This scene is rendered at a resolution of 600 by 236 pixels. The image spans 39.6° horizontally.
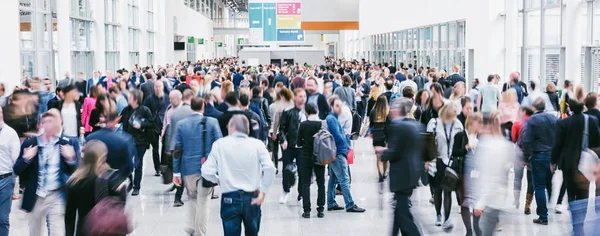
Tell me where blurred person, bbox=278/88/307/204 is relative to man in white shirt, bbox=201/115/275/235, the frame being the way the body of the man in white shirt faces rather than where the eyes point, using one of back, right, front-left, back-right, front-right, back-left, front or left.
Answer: front

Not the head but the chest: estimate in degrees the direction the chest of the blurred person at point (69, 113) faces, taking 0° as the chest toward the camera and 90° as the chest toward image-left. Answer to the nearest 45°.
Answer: approximately 0°

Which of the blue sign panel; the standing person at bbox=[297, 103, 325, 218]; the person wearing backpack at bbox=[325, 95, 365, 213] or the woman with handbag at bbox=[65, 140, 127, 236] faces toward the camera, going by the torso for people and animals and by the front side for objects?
the blue sign panel

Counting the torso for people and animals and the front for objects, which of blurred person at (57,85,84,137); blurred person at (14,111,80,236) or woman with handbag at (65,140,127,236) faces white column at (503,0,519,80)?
the woman with handbag

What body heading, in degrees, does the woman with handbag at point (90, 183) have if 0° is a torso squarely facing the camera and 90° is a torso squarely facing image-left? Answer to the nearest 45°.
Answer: approximately 225°

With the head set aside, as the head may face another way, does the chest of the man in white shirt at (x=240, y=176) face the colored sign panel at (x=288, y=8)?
yes

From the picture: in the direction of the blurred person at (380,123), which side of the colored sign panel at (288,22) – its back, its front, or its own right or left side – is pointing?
front

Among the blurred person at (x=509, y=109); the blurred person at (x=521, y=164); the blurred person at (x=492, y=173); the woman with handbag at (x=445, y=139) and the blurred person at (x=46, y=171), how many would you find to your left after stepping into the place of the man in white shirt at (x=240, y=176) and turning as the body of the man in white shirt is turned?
1

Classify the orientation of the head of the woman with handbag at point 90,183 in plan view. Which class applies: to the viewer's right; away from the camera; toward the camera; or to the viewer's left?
away from the camera

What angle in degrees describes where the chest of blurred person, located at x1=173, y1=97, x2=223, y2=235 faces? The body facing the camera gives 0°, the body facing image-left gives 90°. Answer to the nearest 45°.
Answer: approximately 180°

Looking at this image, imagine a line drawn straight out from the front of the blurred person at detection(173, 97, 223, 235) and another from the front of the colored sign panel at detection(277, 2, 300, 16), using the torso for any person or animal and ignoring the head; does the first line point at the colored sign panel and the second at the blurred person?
yes
